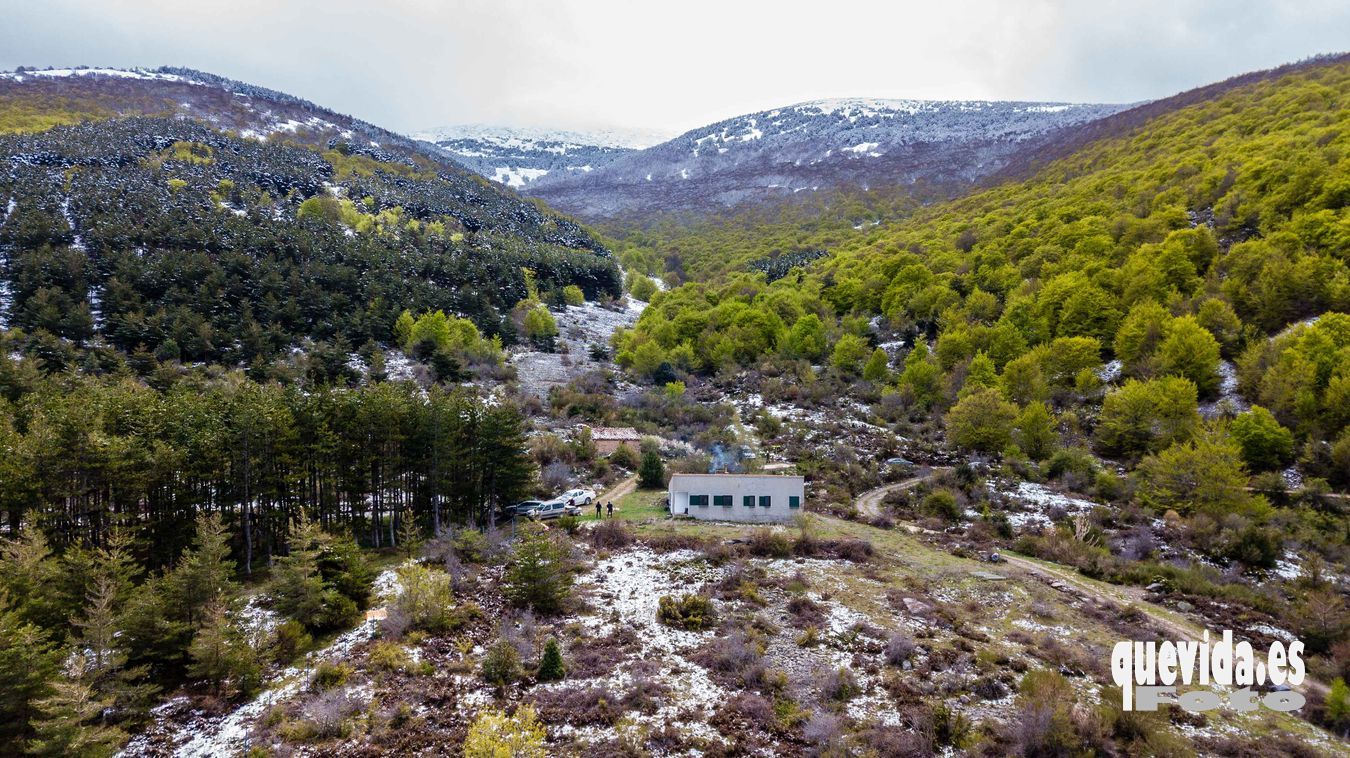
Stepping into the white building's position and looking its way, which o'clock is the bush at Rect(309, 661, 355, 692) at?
The bush is roughly at 1 o'clock from the white building.

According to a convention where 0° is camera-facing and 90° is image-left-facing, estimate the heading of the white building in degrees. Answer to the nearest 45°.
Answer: approximately 0°

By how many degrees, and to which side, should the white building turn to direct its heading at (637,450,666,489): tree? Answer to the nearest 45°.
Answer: approximately 135° to its right

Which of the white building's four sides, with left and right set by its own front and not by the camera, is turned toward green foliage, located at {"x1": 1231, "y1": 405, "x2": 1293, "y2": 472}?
left

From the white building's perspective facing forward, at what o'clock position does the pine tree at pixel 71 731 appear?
The pine tree is roughly at 1 o'clock from the white building.

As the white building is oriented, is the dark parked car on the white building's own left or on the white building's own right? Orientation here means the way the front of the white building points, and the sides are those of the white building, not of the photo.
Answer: on the white building's own right

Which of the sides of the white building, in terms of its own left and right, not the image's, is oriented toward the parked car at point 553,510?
right

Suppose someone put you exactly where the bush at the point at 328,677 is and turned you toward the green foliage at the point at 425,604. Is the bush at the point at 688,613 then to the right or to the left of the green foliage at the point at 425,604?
right

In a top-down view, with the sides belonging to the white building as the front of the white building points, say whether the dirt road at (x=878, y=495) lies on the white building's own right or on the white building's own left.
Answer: on the white building's own left
